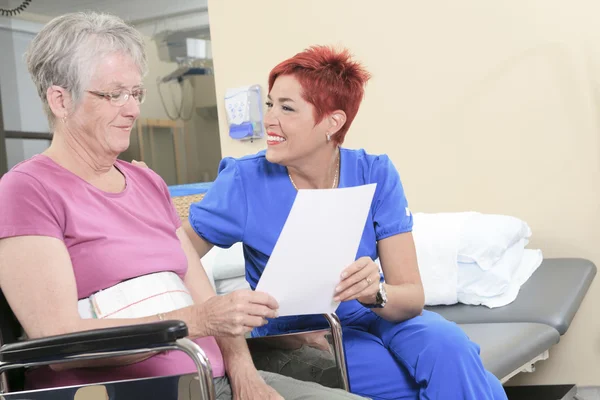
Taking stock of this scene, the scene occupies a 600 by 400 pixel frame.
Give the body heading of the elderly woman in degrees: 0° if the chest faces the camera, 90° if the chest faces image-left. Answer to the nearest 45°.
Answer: approximately 315°

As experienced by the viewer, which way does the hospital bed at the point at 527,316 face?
facing the viewer and to the left of the viewer

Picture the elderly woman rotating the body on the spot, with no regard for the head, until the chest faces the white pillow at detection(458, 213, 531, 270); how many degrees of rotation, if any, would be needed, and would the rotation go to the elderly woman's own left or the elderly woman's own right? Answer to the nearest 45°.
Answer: approximately 90° to the elderly woman's own left

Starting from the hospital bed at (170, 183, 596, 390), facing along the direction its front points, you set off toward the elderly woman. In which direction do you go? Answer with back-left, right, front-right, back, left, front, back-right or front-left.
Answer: front

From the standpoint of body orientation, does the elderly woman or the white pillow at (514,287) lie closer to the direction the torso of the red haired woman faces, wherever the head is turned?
the elderly woman

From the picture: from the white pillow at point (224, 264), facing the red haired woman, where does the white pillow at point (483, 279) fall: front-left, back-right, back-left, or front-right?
front-left

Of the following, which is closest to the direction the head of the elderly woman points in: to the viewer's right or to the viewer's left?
to the viewer's right

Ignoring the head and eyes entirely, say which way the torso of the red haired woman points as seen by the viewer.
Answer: toward the camera

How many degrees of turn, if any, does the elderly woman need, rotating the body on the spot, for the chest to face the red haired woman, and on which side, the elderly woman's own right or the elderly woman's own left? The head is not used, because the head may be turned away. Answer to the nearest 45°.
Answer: approximately 90° to the elderly woman's own left
